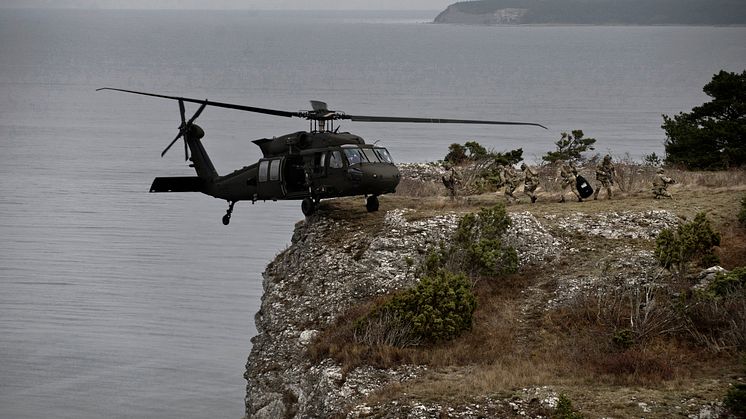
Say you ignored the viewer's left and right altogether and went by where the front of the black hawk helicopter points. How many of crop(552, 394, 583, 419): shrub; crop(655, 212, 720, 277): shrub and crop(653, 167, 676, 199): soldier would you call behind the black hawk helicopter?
0

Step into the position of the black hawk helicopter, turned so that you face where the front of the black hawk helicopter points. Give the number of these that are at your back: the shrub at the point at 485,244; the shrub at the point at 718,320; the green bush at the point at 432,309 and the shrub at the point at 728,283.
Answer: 0

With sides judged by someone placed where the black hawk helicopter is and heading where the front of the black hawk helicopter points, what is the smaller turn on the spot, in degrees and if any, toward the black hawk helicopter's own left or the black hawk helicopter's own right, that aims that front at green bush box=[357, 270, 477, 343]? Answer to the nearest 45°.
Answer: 0° — it already faces it

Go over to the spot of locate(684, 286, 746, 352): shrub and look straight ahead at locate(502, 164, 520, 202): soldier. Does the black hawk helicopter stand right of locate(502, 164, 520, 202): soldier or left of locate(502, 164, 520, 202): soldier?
left

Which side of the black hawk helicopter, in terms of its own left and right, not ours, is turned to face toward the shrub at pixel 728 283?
front

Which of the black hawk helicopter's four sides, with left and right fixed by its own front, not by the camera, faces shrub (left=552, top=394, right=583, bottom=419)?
front

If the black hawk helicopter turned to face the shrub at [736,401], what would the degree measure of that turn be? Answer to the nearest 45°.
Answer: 0° — it already faces it

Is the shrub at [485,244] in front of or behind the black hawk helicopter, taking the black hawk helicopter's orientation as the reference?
in front

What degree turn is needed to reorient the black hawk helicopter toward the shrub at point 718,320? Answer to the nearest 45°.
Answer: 0° — it already faces it

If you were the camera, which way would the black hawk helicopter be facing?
facing the viewer and to the right of the viewer

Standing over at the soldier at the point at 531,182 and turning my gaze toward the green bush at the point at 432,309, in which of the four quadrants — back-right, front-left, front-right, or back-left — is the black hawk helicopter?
front-right
